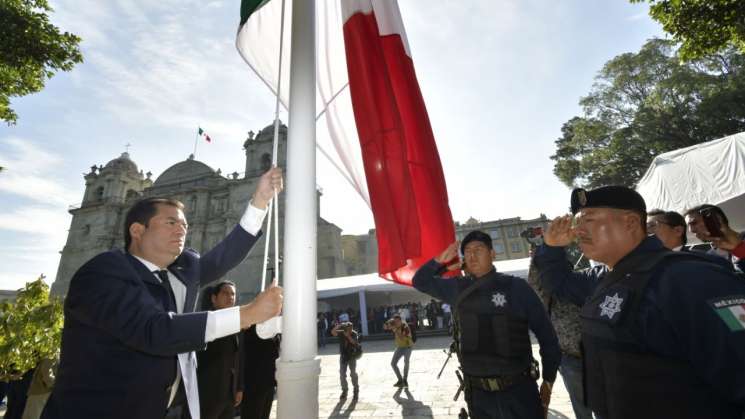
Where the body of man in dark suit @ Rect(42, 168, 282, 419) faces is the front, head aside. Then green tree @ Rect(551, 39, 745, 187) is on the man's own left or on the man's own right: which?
on the man's own left

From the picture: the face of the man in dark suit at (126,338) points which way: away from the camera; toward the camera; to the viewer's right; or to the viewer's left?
to the viewer's right

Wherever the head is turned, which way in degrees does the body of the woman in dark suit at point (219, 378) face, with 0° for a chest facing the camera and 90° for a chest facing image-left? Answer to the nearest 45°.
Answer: approximately 315°

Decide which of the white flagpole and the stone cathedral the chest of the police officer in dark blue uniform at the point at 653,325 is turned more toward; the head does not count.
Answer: the white flagpole
